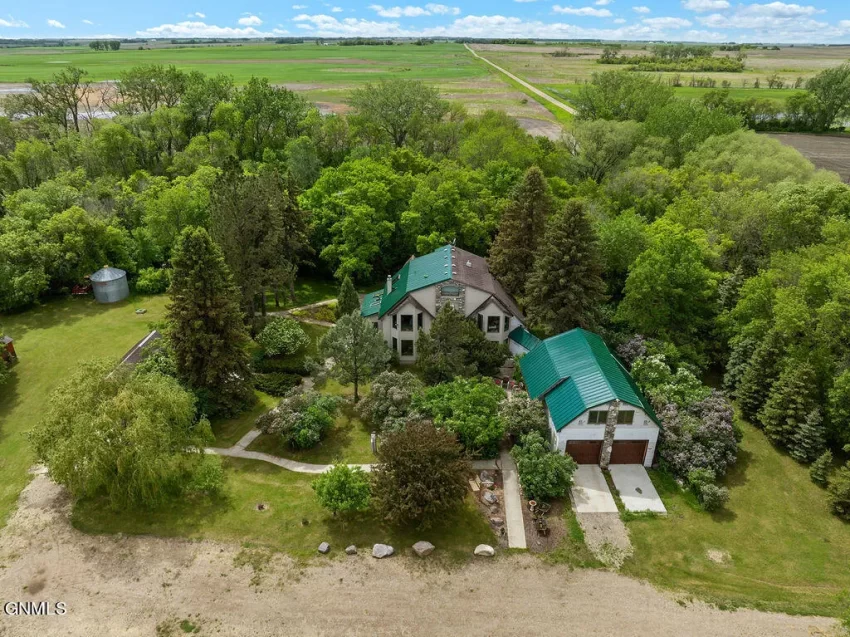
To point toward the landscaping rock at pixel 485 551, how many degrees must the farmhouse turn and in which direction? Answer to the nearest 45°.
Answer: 0° — it already faces it

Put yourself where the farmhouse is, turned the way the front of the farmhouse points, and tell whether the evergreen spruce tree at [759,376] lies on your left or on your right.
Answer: on your left

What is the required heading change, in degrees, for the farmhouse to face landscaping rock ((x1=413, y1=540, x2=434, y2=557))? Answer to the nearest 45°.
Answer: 0° — it already faces it

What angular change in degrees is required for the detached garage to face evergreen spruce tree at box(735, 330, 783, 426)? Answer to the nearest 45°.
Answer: approximately 135° to its left

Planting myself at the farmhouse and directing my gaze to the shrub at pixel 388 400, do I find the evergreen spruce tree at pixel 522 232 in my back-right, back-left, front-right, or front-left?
back-left

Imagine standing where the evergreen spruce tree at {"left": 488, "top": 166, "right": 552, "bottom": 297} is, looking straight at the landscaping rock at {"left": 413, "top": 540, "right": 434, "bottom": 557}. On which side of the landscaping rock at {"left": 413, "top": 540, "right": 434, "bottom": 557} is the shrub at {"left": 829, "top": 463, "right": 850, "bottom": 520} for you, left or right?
left

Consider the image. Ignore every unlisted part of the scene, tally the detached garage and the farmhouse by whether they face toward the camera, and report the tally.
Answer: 2

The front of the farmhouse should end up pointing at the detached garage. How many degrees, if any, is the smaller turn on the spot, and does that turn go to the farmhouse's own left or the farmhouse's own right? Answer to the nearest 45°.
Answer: approximately 45° to the farmhouse's own left

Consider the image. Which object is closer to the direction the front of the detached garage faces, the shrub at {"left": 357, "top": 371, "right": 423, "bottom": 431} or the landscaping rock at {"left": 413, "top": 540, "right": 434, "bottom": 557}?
the landscaping rock
